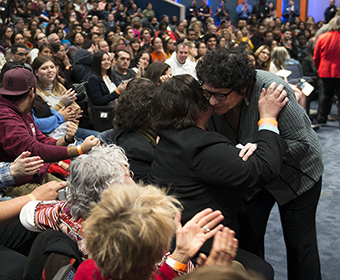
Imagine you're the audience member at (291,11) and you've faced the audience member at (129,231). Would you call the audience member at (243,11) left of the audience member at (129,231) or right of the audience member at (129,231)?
right

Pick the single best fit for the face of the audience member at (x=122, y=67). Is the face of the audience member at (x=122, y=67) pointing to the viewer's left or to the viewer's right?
to the viewer's right

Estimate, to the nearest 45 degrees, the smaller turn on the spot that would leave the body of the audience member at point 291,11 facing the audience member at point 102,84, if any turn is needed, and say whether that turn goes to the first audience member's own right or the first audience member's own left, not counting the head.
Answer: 0° — they already face them

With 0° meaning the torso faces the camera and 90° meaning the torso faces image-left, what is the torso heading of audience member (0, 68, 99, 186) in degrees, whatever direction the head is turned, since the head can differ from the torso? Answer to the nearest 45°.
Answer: approximately 270°

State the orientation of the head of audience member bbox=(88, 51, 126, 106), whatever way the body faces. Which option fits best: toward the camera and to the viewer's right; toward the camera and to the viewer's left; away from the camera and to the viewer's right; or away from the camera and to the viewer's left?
toward the camera and to the viewer's right

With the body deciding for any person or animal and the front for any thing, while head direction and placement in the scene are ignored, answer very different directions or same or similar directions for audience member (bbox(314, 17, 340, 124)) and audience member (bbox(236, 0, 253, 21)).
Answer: very different directions

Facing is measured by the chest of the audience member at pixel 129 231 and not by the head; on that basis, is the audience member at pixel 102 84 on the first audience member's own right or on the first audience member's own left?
on the first audience member's own left

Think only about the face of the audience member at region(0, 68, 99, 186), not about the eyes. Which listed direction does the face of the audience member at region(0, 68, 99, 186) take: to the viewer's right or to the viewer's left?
to the viewer's right

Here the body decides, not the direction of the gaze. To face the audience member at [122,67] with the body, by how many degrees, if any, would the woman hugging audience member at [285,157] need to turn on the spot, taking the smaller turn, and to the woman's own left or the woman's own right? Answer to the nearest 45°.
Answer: approximately 45° to the woman's own right

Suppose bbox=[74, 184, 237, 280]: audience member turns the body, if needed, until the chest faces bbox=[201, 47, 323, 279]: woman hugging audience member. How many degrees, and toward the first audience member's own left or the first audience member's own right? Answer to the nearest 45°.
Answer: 0° — they already face them

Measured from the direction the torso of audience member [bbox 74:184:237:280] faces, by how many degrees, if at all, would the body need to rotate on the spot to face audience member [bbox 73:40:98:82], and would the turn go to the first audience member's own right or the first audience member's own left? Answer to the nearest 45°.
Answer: approximately 45° to the first audience member's own left
